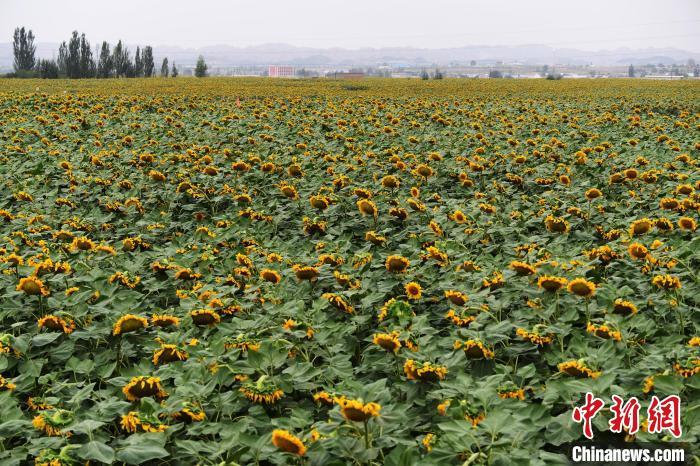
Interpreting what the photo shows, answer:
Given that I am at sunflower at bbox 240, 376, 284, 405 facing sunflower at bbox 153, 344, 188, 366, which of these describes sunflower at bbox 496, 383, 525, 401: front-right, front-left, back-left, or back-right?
back-right

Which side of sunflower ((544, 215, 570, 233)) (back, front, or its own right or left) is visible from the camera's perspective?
front

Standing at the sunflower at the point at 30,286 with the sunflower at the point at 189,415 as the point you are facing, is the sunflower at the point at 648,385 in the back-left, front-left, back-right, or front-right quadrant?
front-left

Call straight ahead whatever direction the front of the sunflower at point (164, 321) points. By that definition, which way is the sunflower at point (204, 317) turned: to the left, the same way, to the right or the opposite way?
the same way

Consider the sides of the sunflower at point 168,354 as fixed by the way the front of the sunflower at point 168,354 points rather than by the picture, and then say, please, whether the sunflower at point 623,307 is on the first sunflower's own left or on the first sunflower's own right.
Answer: on the first sunflower's own left

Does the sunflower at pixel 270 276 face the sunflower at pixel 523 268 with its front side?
no

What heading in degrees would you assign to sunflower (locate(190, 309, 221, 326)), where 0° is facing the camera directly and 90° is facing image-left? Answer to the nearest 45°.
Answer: approximately 0°

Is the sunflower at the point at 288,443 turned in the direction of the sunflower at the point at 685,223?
no

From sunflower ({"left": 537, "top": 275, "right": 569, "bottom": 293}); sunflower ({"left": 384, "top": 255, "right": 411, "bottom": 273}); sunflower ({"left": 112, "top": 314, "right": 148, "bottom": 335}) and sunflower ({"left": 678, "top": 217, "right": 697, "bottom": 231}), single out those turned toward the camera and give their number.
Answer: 4

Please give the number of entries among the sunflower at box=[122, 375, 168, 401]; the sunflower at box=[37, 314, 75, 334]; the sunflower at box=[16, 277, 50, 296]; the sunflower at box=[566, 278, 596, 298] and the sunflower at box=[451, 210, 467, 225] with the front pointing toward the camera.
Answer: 5

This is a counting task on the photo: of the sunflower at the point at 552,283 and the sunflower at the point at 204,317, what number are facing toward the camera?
2

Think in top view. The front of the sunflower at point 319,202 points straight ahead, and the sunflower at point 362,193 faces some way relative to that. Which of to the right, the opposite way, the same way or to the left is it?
the same way

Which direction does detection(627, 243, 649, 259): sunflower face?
toward the camera

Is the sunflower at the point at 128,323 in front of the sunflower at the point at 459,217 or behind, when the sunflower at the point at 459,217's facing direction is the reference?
in front

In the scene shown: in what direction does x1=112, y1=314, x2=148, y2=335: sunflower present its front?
toward the camera

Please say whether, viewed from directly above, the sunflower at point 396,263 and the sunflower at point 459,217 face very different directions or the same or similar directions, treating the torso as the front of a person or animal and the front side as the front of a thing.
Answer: same or similar directions
